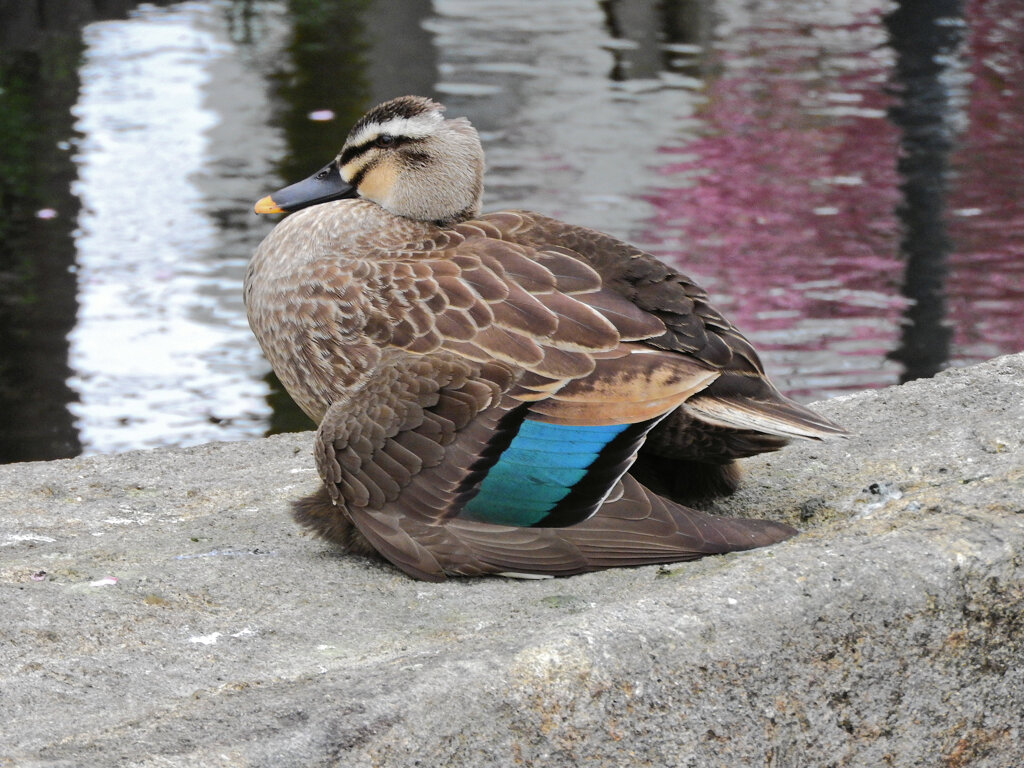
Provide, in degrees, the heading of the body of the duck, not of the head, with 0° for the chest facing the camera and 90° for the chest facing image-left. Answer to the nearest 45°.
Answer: approximately 90°
